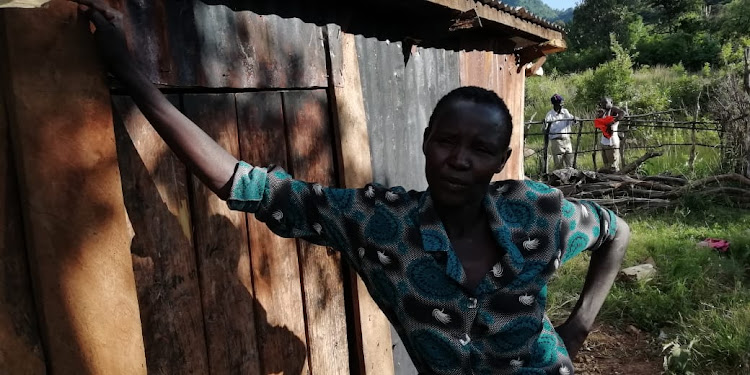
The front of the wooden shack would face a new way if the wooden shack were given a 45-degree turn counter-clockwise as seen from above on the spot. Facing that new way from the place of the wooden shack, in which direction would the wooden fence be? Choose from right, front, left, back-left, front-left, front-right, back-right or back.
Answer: front-left

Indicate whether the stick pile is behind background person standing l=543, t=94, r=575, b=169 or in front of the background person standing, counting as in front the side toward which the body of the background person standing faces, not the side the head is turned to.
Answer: in front

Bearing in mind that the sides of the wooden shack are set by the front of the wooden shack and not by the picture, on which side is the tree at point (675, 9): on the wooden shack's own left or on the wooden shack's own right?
on the wooden shack's own left

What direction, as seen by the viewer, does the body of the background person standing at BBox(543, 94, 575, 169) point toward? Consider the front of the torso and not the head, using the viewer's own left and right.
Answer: facing the viewer

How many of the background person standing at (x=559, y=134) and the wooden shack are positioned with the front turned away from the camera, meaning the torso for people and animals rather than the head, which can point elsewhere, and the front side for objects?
0

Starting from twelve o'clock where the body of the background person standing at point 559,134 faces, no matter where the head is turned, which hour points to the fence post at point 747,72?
The fence post is roughly at 10 o'clock from the background person standing.

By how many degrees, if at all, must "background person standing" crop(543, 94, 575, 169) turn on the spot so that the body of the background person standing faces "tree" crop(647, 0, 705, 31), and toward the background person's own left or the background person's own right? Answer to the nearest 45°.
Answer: approximately 180°

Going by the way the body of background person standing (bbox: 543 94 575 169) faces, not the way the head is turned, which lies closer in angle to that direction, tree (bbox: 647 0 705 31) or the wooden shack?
the wooden shack

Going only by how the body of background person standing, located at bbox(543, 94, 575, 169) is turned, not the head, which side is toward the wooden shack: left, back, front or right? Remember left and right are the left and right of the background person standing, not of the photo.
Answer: front

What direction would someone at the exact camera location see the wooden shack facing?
facing the viewer and to the right of the viewer

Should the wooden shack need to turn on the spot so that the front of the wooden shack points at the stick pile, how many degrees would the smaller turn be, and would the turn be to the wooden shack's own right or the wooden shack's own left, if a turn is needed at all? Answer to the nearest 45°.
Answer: approximately 90° to the wooden shack's own left

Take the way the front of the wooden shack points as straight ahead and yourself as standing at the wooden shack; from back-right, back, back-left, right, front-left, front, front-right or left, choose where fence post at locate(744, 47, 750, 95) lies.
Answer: left
